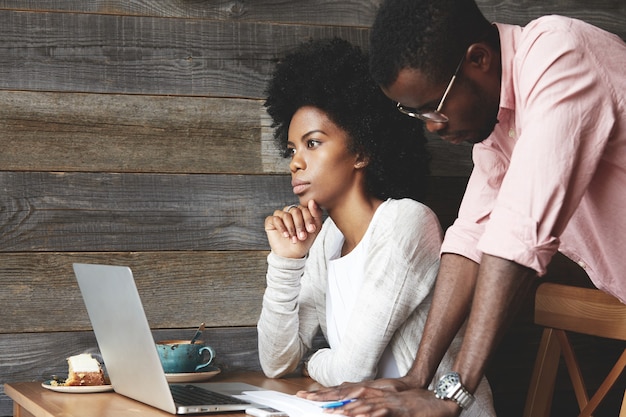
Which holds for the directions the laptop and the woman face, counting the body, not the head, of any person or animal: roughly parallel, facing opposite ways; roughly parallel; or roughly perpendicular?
roughly parallel, facing opposite ways

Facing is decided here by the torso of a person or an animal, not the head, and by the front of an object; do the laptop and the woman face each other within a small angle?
yes

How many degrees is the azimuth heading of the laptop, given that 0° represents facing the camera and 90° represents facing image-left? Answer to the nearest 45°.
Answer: approximately 225°

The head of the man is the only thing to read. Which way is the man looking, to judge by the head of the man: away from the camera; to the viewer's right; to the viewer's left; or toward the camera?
to the viewer's left

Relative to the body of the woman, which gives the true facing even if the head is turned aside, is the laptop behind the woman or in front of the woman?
in front

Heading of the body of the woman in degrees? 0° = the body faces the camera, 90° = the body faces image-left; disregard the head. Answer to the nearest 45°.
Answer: approximately 45°

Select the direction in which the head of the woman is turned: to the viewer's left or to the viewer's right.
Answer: to the viewer's left
